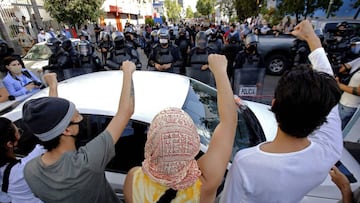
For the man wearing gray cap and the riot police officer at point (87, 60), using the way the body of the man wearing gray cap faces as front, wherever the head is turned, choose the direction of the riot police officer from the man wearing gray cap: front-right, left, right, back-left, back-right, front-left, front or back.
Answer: front-left

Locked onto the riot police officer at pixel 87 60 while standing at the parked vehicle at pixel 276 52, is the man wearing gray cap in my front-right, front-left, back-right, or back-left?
front-left

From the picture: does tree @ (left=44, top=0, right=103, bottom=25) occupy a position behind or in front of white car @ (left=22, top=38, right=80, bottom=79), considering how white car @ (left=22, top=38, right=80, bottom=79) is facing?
behind

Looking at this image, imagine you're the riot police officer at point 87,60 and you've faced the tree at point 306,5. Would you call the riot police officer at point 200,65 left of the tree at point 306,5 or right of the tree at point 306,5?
right

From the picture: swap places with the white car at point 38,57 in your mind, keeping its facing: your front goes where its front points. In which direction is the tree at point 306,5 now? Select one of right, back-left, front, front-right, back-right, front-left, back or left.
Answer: back-left

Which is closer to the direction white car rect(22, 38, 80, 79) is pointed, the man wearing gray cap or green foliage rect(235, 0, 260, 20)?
the man wearing gray cap

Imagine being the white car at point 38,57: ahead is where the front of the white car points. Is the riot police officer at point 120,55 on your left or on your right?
on your left

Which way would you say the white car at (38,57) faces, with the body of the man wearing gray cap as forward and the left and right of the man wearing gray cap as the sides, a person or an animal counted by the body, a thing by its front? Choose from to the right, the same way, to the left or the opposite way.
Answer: the opposite way

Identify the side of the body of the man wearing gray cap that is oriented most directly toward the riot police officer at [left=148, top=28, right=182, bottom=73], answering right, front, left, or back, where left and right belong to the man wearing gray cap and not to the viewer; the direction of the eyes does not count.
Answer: front

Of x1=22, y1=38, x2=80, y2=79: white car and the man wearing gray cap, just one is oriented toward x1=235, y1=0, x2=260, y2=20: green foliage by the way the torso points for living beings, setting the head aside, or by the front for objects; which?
the man wearing gray cap

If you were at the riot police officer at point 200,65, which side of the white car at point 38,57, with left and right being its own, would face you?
left

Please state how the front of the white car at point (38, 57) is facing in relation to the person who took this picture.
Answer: facing the viewer and to the left of the viewer

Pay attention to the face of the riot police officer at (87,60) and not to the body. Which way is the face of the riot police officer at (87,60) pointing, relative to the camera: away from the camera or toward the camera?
toward the camera

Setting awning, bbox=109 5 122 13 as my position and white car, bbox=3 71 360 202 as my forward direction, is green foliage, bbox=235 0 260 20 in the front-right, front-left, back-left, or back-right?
front-left

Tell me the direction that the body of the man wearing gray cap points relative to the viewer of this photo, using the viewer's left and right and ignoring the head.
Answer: facing away from the viewer and to the right of the viewer

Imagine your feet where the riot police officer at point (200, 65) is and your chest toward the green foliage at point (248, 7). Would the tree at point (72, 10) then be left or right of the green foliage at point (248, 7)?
left

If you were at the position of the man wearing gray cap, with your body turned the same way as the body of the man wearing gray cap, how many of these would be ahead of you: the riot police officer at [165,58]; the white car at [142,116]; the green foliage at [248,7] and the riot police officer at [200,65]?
4

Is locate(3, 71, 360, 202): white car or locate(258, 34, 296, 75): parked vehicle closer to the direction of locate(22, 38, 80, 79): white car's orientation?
the white car
